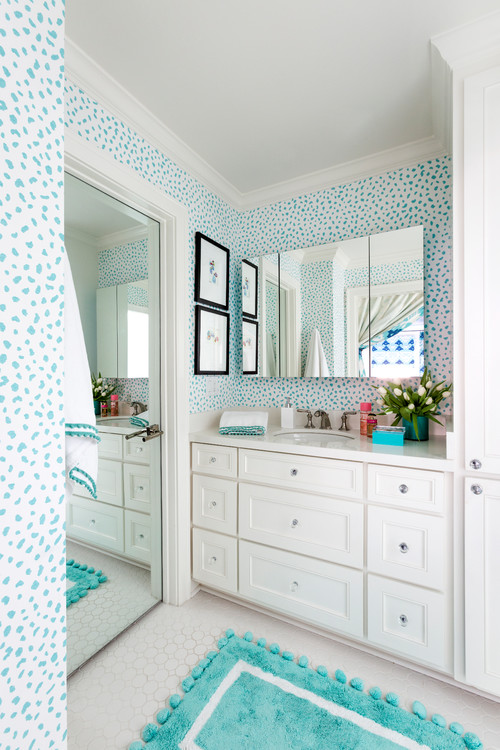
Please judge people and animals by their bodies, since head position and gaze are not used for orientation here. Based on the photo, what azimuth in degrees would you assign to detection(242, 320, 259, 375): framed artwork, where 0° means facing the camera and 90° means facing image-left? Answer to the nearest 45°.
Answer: approximately 315°

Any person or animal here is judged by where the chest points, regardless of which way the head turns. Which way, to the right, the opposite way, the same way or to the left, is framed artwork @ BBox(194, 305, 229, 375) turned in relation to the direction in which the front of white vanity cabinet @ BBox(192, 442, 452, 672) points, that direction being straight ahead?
to the left

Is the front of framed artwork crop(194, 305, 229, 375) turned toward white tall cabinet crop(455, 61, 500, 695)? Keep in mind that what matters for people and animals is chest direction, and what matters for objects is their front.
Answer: yes

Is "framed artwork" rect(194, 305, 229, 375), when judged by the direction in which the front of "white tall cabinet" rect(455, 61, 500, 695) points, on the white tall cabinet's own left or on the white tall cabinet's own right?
on the white tall cabinet's own right

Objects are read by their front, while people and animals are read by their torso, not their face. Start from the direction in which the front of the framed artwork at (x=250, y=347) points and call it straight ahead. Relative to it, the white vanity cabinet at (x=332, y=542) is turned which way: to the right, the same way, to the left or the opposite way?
to the right

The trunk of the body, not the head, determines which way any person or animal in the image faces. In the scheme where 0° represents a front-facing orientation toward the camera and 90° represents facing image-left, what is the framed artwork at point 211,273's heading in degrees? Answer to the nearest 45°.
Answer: approximately 315°

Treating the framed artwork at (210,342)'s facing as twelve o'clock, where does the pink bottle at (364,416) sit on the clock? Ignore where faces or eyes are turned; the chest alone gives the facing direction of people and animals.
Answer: The pink bottle is roughly at 11 o'clock from the framed artwork.
